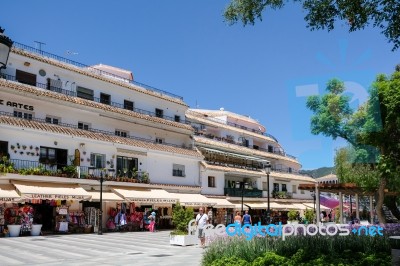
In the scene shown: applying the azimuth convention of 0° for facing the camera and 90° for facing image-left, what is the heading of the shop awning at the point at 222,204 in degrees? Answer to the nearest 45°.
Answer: approximately 315°

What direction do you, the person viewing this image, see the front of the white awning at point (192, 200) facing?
facing the viewer and to the right of the viewer

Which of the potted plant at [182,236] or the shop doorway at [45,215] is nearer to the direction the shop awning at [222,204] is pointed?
the potted plant

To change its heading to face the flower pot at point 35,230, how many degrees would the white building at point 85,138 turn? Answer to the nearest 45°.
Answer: approximately 45° to its right

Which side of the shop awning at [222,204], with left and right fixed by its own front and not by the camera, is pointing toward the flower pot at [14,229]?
right

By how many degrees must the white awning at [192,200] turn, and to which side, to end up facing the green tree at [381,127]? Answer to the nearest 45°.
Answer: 0° — it already faces it

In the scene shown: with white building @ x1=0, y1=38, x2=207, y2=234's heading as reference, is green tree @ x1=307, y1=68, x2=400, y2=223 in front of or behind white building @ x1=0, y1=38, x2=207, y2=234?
in front

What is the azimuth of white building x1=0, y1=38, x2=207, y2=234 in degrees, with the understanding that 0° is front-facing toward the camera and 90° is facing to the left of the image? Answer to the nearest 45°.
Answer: approximately 315°

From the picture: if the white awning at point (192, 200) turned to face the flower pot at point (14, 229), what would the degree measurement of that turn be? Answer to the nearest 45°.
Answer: approximately 90° to its right

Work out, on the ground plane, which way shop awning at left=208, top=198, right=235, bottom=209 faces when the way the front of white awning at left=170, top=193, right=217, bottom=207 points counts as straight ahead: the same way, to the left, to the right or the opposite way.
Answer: the same way

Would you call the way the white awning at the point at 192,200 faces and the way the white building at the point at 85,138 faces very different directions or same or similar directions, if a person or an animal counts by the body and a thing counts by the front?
same or similar directions

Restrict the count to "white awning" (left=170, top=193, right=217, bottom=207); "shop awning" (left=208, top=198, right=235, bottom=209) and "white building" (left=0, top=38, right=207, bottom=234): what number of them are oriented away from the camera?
0

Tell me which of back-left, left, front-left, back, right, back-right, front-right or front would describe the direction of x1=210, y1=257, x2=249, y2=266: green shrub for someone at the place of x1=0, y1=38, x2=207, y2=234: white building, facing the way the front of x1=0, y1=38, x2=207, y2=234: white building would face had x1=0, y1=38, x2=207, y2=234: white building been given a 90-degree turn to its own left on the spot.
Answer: back-right

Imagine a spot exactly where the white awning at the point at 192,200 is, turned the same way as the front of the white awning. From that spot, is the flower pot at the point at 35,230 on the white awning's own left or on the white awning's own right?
on the white awning's own right

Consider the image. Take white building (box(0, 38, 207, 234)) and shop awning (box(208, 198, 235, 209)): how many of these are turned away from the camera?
0

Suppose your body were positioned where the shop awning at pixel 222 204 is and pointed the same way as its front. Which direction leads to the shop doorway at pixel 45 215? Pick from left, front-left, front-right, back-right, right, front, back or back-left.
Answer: right
